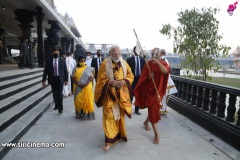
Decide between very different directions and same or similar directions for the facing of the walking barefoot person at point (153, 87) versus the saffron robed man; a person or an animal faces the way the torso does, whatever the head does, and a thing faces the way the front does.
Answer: same or similar directions

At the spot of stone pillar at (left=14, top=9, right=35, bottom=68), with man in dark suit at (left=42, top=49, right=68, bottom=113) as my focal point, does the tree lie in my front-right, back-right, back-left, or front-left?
front-left

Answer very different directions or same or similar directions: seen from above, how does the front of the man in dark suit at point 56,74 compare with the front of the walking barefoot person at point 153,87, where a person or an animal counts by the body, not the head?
same or similar directions

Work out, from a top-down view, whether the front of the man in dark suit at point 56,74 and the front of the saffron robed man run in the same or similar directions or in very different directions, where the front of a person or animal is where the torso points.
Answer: same or similar directions

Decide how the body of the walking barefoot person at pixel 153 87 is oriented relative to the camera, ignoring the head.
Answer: toward the camera

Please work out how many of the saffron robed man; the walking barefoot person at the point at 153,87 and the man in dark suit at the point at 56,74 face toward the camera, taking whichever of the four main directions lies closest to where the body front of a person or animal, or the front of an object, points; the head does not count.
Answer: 3

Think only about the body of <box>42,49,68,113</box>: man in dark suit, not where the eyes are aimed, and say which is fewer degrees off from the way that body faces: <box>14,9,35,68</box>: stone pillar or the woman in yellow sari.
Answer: the woman in yellow sari

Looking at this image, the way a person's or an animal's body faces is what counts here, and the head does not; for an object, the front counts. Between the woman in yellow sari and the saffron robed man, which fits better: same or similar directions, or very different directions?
same or similar directions

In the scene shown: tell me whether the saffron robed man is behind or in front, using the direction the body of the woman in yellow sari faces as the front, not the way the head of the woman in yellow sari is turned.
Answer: in front

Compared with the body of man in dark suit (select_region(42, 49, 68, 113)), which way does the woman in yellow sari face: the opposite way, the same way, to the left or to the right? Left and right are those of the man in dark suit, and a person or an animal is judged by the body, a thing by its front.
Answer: the same way

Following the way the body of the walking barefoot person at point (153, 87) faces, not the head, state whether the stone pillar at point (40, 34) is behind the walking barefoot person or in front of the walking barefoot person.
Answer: behind

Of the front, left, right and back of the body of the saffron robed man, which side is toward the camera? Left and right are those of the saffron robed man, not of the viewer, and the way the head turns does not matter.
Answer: front

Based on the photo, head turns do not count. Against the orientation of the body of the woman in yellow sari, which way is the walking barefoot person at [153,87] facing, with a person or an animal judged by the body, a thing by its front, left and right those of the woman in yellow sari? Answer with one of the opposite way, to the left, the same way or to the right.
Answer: the same way

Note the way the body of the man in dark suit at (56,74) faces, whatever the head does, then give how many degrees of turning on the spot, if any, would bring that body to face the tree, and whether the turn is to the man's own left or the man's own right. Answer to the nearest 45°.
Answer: approximately 90° to the man's own left
